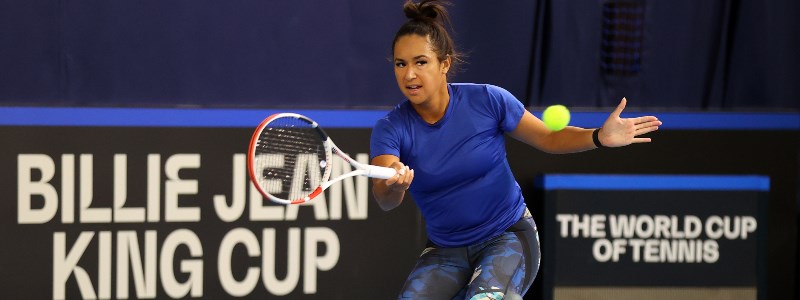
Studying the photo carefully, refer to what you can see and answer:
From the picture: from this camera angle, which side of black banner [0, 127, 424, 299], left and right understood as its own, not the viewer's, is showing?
front

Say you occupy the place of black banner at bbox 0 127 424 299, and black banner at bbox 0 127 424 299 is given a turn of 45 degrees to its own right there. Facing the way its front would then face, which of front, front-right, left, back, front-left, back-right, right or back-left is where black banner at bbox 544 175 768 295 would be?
back-left

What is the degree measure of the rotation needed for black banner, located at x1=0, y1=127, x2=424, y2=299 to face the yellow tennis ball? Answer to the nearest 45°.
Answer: approximately 45° to its left

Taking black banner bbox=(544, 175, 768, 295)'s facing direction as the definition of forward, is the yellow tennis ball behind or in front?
in front

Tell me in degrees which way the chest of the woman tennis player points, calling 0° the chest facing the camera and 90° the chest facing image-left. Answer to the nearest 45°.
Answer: approximately 45°

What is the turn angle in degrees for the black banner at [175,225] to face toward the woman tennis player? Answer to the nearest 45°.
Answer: approximately 45° to its left

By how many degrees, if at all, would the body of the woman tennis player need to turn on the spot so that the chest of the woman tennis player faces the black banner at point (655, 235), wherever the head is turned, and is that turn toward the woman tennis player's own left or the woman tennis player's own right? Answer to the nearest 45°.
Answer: approximately 180°

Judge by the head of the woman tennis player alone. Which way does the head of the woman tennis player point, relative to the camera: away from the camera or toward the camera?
toward the camera

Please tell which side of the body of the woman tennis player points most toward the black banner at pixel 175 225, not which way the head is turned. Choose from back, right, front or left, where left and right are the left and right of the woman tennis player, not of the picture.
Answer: right

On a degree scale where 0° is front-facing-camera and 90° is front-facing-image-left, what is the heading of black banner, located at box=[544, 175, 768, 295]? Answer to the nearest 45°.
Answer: approximately 0°
